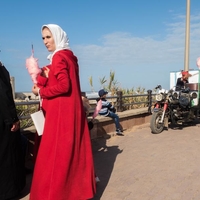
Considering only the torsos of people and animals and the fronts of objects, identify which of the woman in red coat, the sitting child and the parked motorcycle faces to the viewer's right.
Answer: the sitting child

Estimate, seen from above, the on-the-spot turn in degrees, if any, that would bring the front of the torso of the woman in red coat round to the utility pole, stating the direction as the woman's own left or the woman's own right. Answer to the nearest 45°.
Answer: approximately 135° to the woman's own right

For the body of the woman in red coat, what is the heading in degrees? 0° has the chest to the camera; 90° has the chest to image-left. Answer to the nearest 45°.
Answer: approximately 90°

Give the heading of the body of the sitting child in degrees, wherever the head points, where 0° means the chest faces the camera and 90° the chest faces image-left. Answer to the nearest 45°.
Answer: approximately 270°

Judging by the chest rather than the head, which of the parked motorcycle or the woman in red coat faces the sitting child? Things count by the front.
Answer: the parked motorcycle

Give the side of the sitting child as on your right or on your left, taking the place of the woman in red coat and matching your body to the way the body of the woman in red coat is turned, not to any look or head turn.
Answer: on your right

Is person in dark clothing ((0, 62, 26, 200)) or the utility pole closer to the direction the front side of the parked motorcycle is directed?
the person in dark clothing
